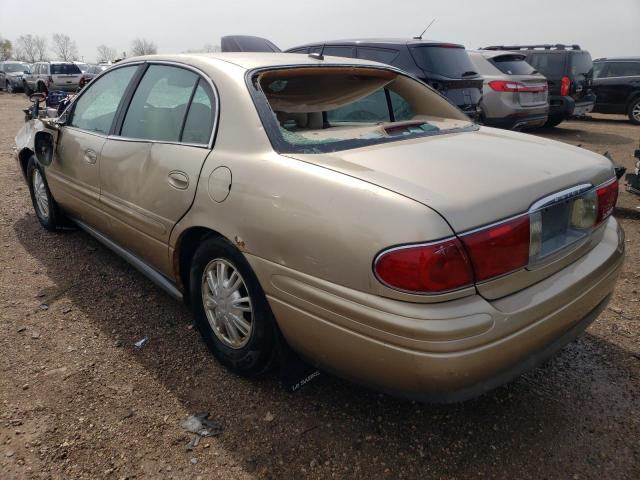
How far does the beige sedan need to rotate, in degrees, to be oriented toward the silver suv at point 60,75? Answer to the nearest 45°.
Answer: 0° — it already faces it

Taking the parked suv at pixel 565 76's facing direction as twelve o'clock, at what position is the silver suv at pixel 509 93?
The silver suv is roughly at 8 o'clock from the parked suv.

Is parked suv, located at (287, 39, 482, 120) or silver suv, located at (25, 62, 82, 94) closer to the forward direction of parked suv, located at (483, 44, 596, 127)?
the silver suv

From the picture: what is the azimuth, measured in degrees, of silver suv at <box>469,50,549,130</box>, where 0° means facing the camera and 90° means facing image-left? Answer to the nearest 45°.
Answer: approximately 135°

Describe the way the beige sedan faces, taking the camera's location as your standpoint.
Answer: facing away from the viewer and to the left of the viewer

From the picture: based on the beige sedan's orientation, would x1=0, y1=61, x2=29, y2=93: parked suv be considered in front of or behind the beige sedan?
in front

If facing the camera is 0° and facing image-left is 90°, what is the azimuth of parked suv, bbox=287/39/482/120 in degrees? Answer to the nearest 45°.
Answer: approximately 135°

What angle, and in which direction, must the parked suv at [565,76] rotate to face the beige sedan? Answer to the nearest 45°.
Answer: approximately 135° to its left

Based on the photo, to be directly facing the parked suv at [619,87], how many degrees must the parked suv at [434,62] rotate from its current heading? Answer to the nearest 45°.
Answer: approximately 90° to its right

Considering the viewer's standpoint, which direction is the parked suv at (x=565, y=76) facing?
facing away from the viewer and to the left of the viewer

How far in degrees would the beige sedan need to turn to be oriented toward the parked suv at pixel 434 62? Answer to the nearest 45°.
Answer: approximately 45° to its right

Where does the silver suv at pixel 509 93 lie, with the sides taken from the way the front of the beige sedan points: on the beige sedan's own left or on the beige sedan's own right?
on the beige sedan's own right

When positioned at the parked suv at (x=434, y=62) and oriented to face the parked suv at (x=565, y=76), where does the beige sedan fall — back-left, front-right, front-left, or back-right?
back-right

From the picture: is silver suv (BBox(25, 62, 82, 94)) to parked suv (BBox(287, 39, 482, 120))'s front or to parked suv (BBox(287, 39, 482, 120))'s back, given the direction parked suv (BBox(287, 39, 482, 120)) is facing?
to the front
